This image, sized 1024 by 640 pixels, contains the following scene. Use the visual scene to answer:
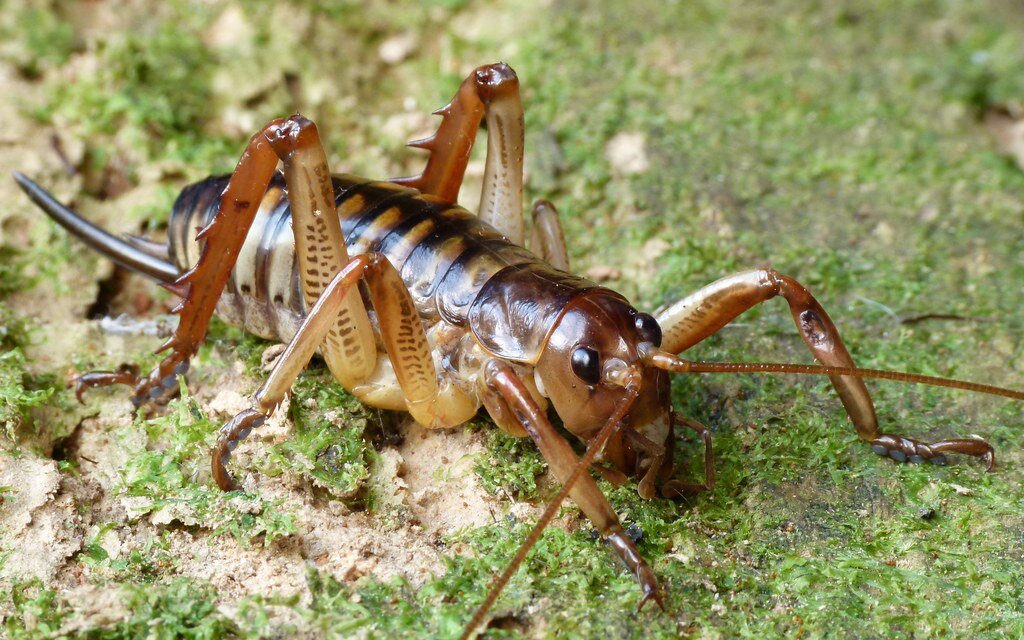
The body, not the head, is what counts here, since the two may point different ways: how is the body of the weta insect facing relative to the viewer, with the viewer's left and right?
facing the viewer and to the right of the viewer
